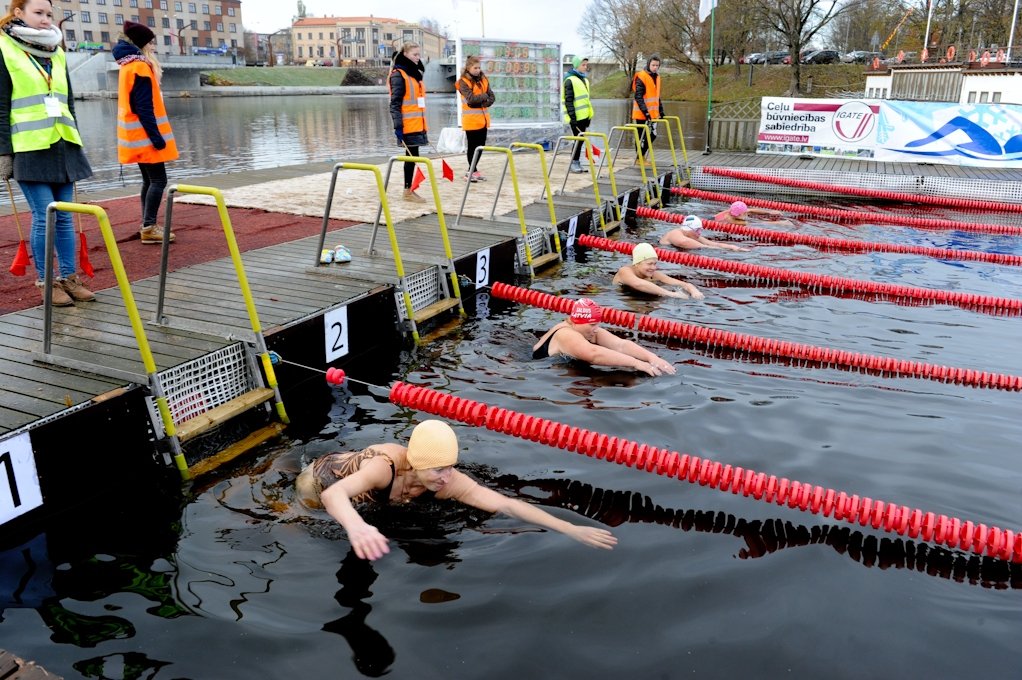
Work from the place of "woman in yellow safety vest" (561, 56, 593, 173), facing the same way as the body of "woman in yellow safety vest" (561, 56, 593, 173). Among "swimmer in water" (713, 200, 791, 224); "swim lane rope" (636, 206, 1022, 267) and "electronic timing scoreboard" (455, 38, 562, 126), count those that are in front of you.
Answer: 2

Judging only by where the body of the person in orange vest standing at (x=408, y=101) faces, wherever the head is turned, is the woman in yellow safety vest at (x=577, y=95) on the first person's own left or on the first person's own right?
on the first person's own left

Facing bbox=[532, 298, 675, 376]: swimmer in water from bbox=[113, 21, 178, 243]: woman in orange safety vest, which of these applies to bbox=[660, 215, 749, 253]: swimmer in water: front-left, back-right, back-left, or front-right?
front-left

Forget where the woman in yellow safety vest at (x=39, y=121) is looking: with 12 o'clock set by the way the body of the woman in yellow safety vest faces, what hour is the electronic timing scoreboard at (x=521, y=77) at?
The electronic timing scoreboard is roughly at 9 o'clock from the woman in yellow safety vest.

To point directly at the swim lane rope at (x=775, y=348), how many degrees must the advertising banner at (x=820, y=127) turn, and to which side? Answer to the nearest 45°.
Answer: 0° — it already faces it

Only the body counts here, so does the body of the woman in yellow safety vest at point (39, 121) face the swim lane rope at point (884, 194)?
no

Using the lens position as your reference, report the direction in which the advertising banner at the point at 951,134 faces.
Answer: facing the viewer

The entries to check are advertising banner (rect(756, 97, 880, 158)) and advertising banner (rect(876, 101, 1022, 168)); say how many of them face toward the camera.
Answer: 2

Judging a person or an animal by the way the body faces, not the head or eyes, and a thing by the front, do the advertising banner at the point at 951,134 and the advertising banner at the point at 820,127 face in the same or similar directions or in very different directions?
same or similar directions

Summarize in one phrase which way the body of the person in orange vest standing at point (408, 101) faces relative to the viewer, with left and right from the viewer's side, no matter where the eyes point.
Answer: facing the viewer and to the right of the viewer

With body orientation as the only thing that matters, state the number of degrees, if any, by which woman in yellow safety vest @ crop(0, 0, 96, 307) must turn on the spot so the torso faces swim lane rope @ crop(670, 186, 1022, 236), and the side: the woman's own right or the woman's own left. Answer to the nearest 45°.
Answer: approximately 45° to the woman's own left

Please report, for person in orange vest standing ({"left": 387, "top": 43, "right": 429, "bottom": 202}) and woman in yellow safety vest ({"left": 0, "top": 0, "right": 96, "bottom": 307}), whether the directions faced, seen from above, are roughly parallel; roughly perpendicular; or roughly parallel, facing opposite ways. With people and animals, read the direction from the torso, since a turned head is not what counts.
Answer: roughly parallel

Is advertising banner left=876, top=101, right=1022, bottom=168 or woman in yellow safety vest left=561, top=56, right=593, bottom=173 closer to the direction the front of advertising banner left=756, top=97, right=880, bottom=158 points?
the woman in yellow safety vest

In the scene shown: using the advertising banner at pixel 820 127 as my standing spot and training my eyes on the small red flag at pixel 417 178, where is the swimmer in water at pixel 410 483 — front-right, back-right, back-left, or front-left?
front-left

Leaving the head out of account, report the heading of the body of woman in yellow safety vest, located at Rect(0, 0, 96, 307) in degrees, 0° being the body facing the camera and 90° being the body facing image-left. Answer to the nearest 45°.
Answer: approximately 315°

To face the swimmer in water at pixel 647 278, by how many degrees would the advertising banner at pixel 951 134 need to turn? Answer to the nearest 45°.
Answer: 0° — it already faces them
